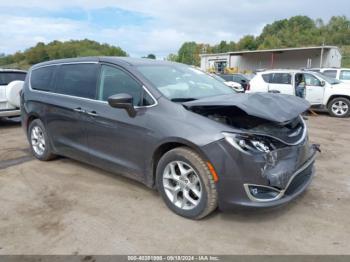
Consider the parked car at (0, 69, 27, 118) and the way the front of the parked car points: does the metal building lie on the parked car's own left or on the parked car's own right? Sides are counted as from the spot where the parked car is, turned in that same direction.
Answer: on the parked car's own right

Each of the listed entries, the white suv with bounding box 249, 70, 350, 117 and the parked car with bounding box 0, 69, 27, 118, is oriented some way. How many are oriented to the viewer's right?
1

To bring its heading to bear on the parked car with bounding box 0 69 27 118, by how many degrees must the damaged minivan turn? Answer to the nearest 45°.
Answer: approximately 180°

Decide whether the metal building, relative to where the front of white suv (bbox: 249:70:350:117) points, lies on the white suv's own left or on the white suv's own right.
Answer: on the white suv's own left

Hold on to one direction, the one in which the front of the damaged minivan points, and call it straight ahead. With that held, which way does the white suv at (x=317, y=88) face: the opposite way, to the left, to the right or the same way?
the same way

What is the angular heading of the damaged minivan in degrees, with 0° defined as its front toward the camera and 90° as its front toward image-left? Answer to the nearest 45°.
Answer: approximately 315°

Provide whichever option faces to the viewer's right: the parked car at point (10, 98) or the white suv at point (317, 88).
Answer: the white suv

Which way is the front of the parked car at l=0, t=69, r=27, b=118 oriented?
away from the camera

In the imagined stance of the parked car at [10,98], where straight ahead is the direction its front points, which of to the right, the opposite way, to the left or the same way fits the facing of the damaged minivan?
the opposite way

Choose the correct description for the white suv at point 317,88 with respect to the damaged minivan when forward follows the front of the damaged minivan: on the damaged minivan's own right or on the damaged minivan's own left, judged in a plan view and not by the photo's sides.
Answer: on the damaged minivan's own left

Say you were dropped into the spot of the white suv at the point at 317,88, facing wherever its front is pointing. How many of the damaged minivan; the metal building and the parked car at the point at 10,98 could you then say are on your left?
1

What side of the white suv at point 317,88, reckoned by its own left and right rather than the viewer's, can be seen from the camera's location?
right
